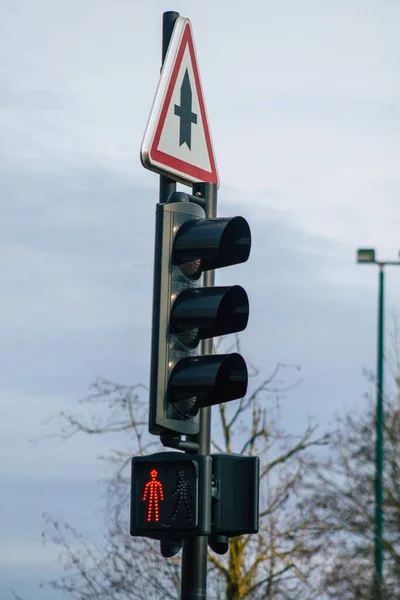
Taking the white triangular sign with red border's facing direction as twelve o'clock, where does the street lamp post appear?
The street lamp post is roughly at 8 o'clock from the white triangular sign with red border.

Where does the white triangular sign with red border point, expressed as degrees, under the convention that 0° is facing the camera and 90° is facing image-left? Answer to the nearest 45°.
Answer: approximately 315°
